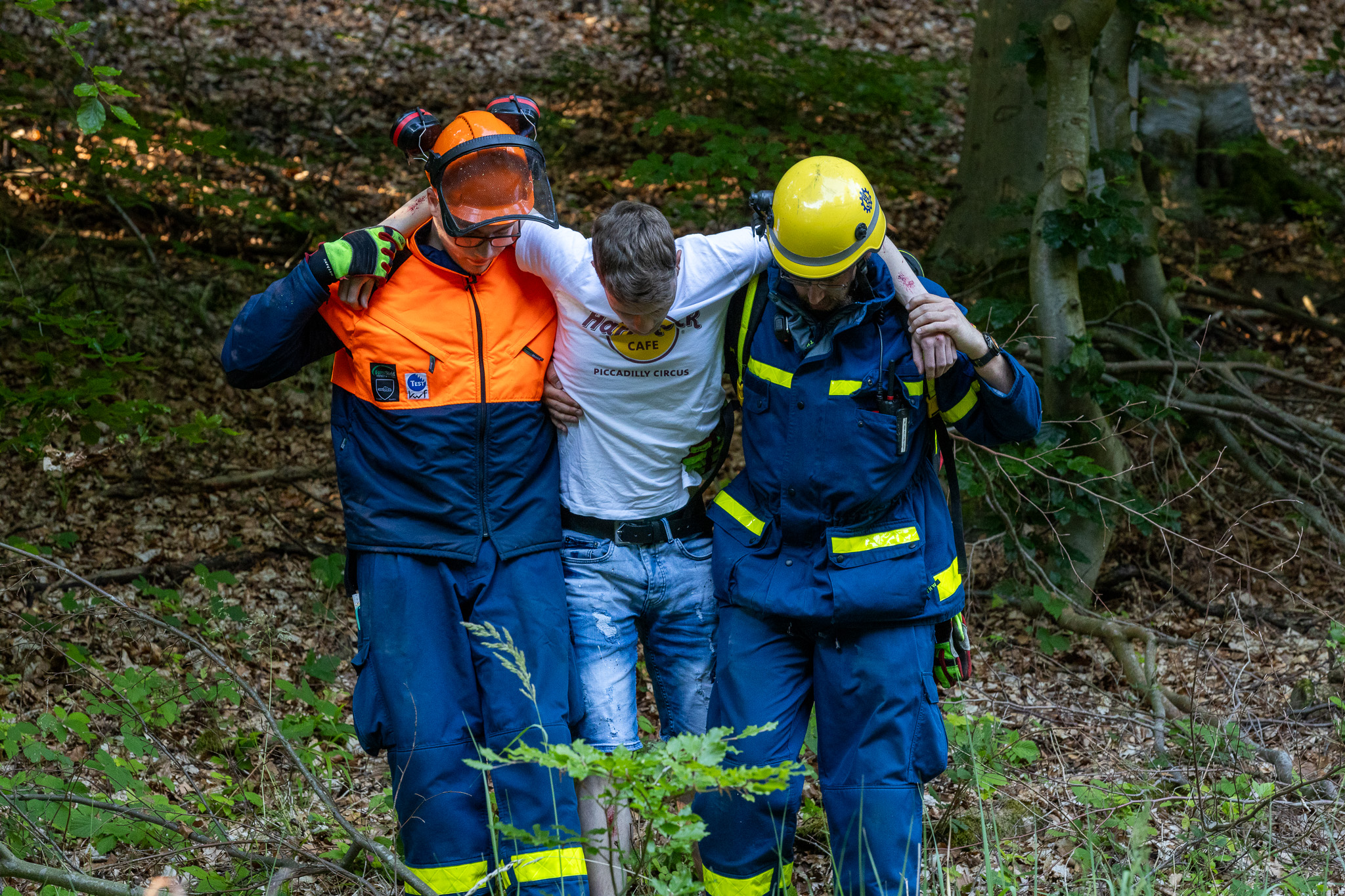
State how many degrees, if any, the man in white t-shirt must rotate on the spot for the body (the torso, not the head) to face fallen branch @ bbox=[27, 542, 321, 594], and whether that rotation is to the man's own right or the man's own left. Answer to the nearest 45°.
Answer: approximately 135° to the man's own right

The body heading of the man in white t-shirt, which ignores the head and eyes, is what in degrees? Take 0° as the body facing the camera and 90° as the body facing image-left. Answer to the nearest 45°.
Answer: approximately 0°

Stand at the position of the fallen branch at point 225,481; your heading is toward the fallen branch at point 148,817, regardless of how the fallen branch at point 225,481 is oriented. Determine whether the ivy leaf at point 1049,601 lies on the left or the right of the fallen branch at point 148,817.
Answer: left

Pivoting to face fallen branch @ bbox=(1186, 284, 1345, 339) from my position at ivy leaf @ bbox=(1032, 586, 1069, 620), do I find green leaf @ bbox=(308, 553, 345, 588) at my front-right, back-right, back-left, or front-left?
back-left

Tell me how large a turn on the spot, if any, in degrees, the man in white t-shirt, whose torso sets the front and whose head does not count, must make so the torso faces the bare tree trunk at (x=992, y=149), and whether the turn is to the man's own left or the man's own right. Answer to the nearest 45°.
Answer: approximately 135° to the man's own left

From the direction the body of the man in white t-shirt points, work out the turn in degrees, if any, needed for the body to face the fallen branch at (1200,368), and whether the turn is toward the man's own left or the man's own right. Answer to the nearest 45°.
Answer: approximately 135° to the man's own left

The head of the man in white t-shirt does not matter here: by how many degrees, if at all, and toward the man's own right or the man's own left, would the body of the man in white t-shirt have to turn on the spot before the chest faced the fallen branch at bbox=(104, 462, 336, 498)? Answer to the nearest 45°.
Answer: approximately 135° to the man's own right

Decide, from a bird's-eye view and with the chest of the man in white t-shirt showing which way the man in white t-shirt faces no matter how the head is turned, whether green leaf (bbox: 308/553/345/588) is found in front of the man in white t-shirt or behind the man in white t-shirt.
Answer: behind

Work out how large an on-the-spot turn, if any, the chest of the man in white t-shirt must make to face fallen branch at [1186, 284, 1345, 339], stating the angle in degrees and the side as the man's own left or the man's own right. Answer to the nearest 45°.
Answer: approximately 135° to the man's own left
